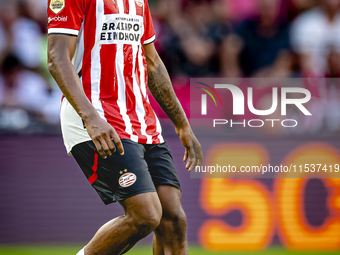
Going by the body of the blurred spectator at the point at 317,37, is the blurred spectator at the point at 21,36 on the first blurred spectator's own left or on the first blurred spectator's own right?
on the first blurred spectator's own right

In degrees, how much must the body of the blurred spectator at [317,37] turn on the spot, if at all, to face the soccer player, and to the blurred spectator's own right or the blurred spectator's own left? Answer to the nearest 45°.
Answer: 0° — they already face them

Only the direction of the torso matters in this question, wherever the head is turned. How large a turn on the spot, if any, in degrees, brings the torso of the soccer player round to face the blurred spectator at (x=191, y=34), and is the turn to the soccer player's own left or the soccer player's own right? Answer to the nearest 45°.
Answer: approximately 135° to the soccer player's own left

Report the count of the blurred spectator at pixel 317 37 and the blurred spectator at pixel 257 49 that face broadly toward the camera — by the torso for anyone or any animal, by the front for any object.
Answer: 2

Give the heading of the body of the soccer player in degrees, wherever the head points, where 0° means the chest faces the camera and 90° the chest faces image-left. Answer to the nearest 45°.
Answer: approximately 315°

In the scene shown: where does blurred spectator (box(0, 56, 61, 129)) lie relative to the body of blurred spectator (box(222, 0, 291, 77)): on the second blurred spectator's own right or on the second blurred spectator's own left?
on the second blurred spectator's own right

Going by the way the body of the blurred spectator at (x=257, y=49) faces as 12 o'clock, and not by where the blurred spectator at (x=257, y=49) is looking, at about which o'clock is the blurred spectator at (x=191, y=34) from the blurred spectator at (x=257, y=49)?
the blurred spectator at (x=191, y=34) is roughly at 3 o'clock from the blurred spectator at (x=257, y=49).

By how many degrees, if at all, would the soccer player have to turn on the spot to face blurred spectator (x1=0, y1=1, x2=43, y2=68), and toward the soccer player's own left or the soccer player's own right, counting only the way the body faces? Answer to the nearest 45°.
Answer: approximately 135° to the soccer player's own left

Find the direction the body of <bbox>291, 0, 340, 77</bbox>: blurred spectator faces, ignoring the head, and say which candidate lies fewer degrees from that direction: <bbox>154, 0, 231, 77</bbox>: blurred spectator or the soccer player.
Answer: the soccer player
